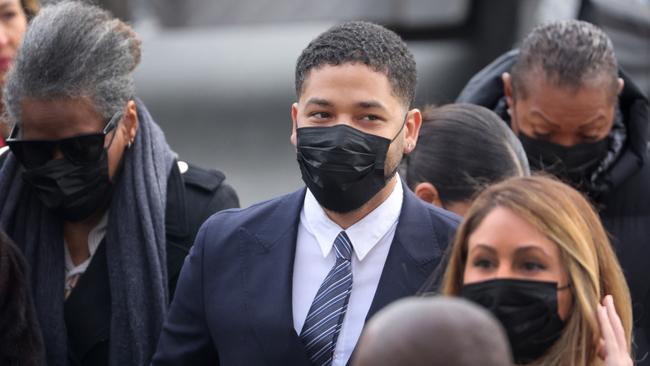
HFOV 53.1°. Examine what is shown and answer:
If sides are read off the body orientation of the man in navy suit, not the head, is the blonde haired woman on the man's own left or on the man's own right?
on the man's own left

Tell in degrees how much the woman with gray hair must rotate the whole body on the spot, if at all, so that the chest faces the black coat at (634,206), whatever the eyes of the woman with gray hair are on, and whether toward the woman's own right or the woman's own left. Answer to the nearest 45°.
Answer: approximately 135° to the woman's own left

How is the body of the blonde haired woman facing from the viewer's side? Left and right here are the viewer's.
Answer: facing the viewer and to the left of the viewer

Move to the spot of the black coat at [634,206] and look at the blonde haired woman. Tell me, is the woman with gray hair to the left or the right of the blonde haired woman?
right

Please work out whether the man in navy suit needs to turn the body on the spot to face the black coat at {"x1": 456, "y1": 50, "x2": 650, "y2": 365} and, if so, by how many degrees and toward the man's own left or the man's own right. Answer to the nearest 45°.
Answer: approximately 135° to the man's own left

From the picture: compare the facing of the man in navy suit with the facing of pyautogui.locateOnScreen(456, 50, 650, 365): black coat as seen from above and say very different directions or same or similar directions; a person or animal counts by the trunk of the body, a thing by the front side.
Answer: same or similar directions

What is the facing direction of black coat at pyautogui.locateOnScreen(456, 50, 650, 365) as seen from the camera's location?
facing the viewer

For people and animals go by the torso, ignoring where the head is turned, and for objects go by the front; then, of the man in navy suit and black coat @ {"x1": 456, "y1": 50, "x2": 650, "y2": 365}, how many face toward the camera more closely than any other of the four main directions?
2

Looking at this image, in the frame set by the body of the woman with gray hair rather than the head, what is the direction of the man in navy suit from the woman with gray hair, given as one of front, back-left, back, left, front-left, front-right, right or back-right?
left

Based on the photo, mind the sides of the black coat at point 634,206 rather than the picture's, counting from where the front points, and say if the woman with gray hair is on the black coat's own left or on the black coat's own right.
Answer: on the black coat's own right

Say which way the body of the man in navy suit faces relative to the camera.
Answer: toward the camera
